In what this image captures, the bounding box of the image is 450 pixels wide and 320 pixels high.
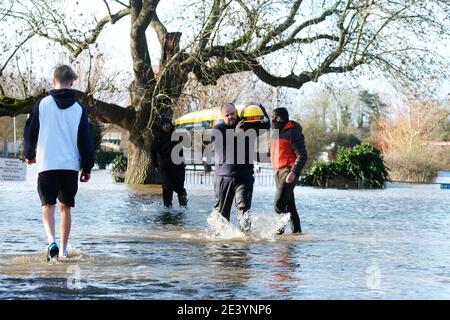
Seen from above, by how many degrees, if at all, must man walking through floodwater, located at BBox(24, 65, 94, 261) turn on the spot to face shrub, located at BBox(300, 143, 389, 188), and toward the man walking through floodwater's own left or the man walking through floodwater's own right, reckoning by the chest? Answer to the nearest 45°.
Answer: approximately 45° to the man walking through floodwater's own right

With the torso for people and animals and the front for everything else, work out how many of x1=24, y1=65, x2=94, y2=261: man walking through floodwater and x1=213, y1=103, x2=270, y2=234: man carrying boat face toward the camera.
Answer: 1

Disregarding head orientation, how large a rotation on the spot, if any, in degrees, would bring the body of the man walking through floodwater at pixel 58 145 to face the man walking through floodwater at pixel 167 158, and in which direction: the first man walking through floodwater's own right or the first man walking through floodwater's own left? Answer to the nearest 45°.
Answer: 0° — they already face them

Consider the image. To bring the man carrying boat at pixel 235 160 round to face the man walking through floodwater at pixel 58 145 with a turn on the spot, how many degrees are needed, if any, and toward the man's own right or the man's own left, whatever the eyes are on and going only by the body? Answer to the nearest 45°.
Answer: approximately 45° to the man's own right

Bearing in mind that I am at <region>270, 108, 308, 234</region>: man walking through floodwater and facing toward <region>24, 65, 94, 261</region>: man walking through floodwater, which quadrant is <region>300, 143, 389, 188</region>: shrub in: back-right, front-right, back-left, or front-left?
back-right

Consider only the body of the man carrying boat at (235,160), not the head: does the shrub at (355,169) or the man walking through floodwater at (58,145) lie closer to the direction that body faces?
the man walking through floodwater

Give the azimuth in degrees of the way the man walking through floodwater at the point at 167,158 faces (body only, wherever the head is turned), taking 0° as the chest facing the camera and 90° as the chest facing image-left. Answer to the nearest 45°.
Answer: approximately 315°
